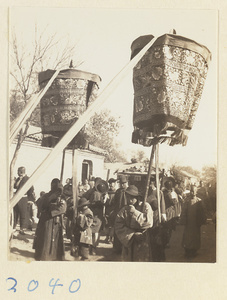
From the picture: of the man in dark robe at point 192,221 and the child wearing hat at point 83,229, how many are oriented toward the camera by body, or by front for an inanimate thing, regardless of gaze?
1
